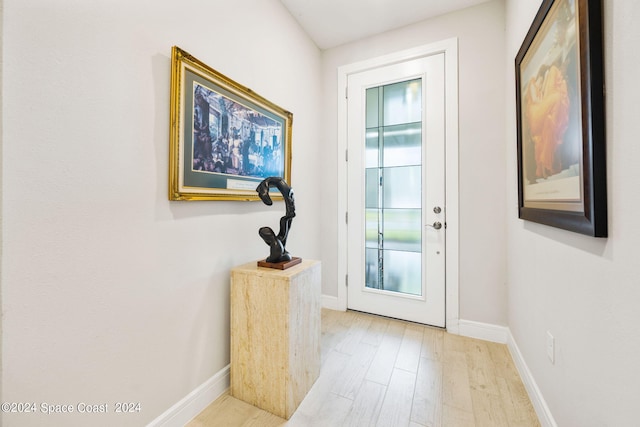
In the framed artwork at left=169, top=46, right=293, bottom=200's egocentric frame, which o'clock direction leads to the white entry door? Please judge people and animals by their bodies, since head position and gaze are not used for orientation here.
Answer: The white entry door is roughly at 10 o'clock from the framed artwork.

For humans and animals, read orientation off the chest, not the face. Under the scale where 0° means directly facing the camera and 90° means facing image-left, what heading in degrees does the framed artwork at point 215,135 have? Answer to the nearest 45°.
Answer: approximately 315°

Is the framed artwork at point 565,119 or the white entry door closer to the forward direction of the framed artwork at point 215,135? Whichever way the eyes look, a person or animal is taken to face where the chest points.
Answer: the framed artwork
